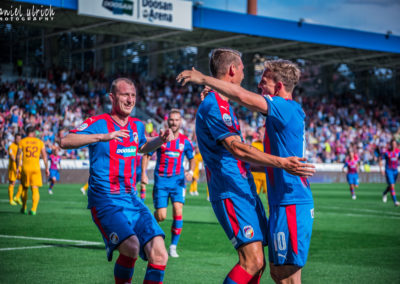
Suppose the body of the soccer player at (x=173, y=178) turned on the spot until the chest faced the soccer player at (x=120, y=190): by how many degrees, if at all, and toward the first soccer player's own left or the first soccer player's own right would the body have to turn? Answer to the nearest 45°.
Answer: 0° — they already face them

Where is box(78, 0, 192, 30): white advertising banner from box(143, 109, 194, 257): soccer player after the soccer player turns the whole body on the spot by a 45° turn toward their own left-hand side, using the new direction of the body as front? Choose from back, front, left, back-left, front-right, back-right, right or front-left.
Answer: back-left

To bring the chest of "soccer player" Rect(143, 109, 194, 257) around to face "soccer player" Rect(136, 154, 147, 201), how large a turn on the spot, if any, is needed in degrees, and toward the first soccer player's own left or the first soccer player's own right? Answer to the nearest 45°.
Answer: approximately 180°

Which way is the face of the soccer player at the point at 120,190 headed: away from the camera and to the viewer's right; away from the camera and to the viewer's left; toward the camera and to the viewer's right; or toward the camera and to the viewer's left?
toward the camera and to the viewer's right

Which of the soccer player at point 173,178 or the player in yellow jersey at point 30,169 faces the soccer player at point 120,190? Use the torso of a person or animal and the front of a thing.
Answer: the soccer player at point 173,178

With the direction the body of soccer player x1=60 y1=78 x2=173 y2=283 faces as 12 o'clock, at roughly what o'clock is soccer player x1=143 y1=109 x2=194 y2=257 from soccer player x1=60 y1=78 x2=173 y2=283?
soccer player x1=143 y1=109 x2=194 y2=257 is roughly at 8 o'clock from soccer player x1=60 y1=78 x2=173 y2=283.

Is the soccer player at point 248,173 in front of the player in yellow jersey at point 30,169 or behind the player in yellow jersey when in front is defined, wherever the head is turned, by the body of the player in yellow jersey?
behind

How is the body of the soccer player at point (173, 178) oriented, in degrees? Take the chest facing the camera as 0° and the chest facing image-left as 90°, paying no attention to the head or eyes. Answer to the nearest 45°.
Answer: approximately 0°

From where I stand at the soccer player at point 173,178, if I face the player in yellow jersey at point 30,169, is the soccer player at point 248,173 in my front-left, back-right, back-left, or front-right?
back-left

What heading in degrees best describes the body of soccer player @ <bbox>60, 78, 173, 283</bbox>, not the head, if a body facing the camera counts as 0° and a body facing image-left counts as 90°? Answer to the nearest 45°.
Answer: approximately 315°

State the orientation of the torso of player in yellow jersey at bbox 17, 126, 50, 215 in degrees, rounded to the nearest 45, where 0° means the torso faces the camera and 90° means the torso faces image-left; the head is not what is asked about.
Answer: approximately 180°

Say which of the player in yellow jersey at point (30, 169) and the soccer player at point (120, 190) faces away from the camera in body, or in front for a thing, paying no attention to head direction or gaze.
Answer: the player in yellow jersey
